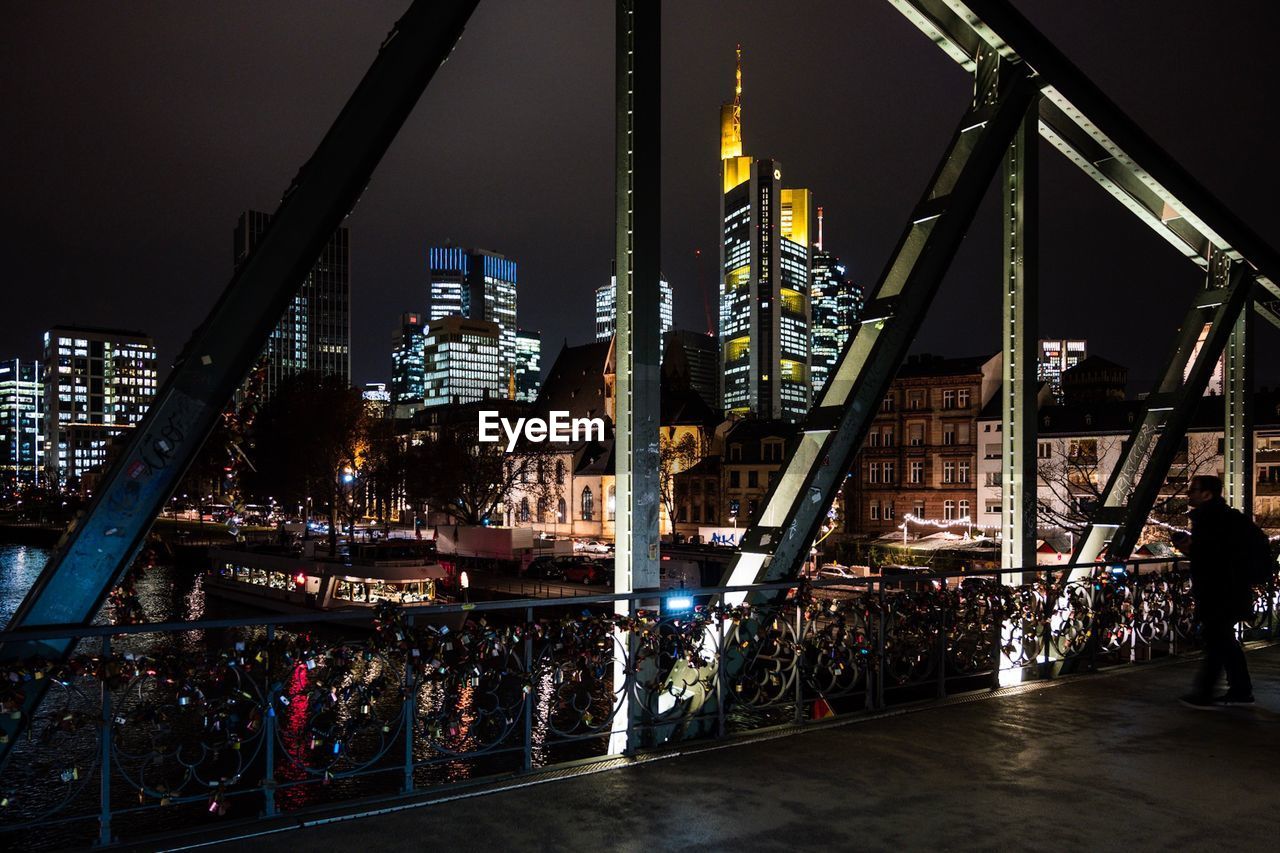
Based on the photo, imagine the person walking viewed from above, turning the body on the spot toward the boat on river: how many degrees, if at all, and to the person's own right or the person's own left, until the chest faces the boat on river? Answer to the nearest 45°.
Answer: approximately 45° to the person's own right

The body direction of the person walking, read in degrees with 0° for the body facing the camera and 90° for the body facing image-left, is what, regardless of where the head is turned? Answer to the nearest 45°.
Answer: approximately 90°

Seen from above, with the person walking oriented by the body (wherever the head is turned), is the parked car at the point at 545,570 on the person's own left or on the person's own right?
on the person's own right

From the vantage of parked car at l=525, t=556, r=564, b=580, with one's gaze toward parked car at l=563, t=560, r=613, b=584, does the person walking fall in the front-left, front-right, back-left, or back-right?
front-right

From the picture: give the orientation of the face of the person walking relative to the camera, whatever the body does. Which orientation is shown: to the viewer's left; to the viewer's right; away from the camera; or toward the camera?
to the viewer's left

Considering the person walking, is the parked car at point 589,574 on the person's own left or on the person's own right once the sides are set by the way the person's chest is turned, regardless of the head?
on the person's own right
